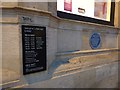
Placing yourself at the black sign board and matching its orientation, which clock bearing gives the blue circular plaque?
The blue circular plaque is roughly at 9 o'clock from the black sign board.

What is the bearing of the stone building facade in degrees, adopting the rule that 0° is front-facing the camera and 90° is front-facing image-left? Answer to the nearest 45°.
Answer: approximately 315°

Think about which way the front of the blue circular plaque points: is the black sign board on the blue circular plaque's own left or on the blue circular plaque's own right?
on the blue circular plaque's own right

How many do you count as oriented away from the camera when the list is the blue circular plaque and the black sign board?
0

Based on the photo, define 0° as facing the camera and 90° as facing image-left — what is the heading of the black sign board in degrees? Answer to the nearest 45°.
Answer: approximately 315°
